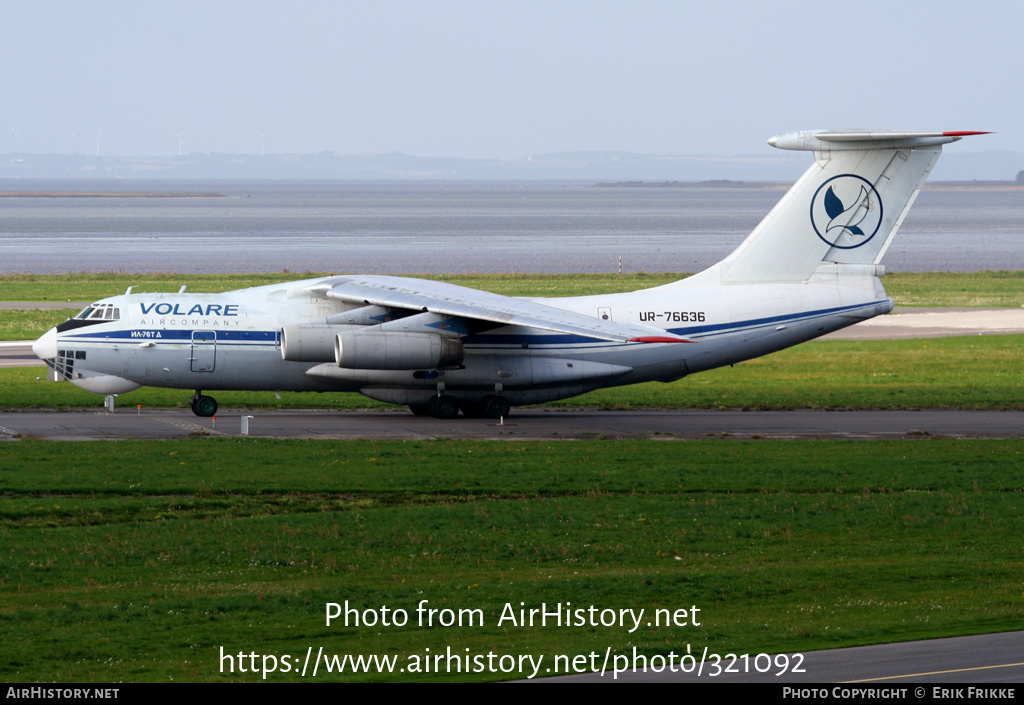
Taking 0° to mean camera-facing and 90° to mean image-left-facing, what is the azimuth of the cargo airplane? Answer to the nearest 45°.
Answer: approximately 90°
